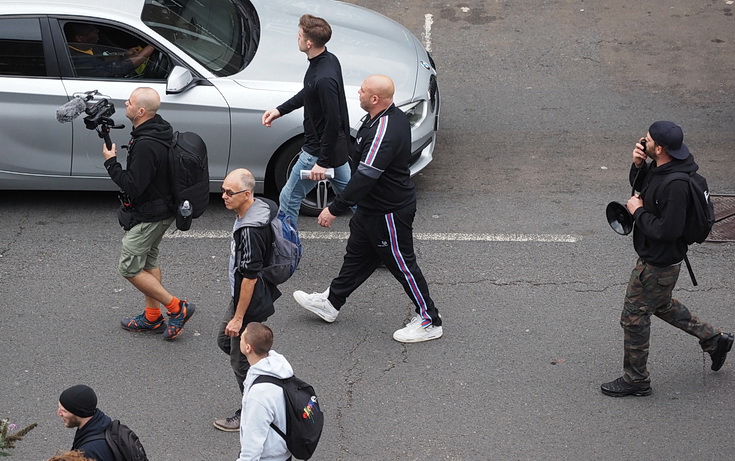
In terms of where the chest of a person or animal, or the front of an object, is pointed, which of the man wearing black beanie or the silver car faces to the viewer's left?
the man wearing black beanie

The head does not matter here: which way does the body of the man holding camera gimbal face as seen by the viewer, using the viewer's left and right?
facing to the left of the viewer

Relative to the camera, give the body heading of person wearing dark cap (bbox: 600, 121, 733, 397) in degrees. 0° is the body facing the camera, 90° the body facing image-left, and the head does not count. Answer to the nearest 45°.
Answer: approximately 90°

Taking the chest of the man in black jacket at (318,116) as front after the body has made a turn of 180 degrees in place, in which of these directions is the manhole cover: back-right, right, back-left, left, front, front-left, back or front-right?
front

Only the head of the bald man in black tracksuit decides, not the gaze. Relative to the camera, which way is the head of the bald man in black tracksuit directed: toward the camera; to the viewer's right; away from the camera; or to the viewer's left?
to the viewer's left

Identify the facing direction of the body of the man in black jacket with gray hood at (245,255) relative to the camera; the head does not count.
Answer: to the viewer's left

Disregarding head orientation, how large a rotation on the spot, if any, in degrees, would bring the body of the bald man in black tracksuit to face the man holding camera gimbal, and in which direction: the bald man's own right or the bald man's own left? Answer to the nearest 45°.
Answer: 0° — they already face them

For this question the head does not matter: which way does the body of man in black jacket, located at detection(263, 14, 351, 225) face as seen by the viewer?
to the viewer's left

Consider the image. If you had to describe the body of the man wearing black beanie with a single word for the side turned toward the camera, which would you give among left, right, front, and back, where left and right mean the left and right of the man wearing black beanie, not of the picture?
left

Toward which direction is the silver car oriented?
to the viewer's right

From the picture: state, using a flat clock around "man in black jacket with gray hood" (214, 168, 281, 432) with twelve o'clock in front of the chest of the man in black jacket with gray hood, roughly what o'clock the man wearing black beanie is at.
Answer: The man wearing black beanie is roughly at 10 o'clock from the man in black jacket with gray hood.

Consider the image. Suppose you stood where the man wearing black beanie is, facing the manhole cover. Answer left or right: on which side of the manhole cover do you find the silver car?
left

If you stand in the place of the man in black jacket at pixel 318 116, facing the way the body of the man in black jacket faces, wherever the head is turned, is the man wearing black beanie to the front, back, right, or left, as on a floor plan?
left

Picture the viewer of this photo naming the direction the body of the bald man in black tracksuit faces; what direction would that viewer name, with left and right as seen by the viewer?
facing to the left of the viewer

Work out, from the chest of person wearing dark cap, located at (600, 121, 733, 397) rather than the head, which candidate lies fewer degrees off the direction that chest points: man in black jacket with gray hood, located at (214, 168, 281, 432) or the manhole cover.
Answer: the man in black jacket with gray hood

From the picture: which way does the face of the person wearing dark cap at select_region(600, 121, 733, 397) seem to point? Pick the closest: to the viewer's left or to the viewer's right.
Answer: to the viewer's left

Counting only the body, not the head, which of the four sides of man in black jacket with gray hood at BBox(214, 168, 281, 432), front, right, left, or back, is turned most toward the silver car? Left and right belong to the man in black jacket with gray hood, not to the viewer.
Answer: right
